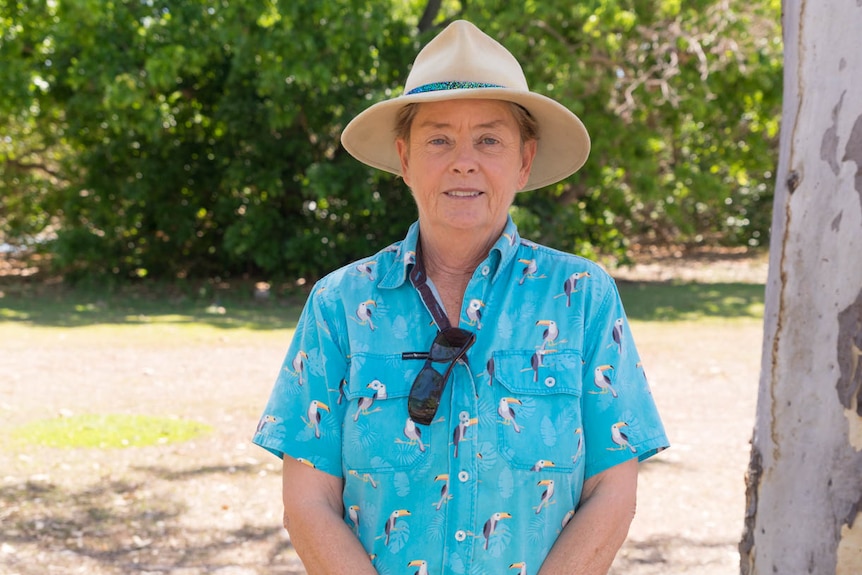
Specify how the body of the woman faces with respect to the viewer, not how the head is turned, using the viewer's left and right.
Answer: facing the viewer

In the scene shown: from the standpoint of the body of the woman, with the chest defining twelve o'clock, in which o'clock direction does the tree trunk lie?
The tree trunk is roughly at 8 o'clock from the woman.
